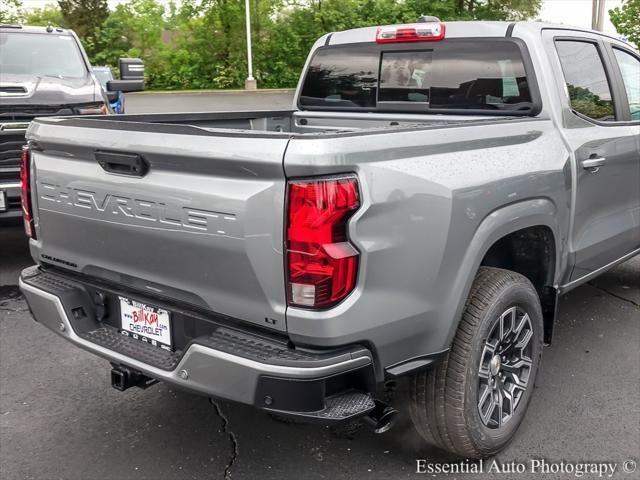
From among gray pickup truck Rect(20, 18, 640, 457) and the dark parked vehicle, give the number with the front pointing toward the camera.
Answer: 1

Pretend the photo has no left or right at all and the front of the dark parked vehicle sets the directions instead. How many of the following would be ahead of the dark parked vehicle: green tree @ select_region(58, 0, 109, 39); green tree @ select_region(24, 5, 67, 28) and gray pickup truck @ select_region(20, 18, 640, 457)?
1

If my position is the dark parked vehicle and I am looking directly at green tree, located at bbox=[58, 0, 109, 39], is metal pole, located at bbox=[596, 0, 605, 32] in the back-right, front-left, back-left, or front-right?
front-right

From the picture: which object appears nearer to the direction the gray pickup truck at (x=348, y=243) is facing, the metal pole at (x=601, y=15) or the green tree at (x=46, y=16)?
the metal pole

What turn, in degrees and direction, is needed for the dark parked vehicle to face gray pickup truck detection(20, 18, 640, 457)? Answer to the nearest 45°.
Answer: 0° — it already faces it

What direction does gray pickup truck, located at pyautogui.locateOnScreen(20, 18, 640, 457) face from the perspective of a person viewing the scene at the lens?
facing away from the viewer and to the right of the viewer

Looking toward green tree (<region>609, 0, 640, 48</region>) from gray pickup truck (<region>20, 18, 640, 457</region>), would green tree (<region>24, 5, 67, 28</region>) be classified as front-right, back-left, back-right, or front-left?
front-left

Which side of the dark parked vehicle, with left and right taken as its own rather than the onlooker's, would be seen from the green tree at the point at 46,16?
back

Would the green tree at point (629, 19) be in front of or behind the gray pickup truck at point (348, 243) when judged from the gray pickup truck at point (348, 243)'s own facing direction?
in front

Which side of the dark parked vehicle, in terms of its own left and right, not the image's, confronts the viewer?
front

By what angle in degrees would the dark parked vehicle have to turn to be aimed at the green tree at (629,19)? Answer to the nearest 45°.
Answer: approximately 135° to its left

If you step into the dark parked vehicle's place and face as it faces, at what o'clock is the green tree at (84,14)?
The green tree is roughly at 6 o'clock from the dark parked vehicle.

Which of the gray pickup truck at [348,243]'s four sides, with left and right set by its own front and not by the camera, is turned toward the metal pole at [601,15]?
front

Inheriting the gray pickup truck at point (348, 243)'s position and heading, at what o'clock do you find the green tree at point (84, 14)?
The green tree is roughly at 10 o'clock from the gray pickup truck.
